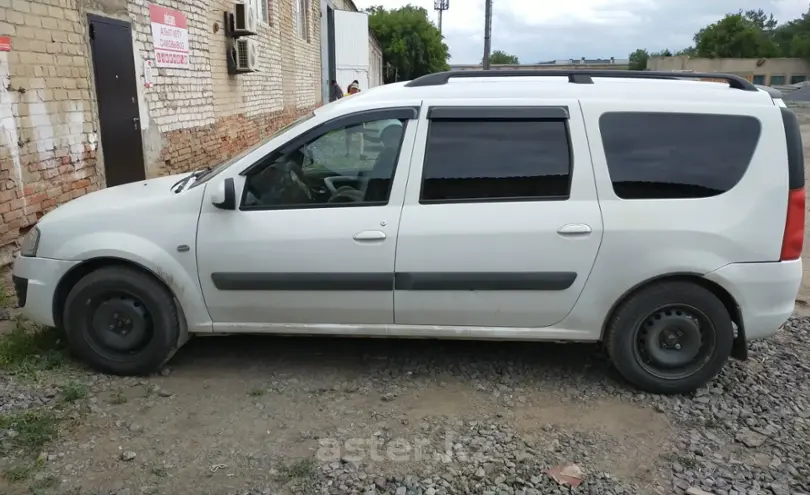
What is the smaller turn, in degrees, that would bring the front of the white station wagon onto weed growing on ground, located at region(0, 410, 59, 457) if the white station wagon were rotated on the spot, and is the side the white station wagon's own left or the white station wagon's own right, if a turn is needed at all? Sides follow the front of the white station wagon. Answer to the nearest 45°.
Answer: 0° — it already faces it

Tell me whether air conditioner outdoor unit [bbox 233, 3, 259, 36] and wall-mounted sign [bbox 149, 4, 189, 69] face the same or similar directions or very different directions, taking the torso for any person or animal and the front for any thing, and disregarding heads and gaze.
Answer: same or similar directions

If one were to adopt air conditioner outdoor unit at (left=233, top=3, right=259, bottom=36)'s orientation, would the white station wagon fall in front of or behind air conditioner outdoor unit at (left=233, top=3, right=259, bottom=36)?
in front

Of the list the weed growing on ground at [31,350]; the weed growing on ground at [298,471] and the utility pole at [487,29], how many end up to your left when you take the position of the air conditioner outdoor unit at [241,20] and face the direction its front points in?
1

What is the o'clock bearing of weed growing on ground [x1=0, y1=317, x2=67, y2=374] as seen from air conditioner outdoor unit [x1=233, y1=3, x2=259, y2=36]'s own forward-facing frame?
The weed growing on ground is roughly at 2 o'clock from the air conditioner outdoor unit.

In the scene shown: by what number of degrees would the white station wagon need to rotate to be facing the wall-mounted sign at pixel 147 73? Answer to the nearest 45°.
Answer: approximately 45° to its right

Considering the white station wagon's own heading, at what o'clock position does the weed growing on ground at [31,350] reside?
The weed growing on ground is roughly at 12 o'clock from the white station wagon.

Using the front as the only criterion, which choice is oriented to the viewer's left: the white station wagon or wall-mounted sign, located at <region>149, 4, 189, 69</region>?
the white station wagon

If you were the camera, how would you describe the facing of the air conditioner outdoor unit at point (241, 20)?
facing the viewer and to the right of the viewer

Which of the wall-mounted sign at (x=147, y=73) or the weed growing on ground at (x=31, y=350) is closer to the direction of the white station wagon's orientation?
the weed growing on ground

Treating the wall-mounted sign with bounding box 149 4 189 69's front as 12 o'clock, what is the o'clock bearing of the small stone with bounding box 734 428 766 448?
The small stone is roughly at 1 o'clock from the wall-mounted sign.

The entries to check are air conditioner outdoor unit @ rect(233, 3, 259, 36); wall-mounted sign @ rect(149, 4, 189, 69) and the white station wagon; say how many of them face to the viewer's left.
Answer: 1

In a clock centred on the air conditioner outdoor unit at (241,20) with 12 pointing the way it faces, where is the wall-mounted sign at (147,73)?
The wall-mounted sign is roughly at 2 o'clock from the air conditioner outdoor unit.

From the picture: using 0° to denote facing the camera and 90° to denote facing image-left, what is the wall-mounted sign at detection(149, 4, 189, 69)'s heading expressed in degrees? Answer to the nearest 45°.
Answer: approximately 315°

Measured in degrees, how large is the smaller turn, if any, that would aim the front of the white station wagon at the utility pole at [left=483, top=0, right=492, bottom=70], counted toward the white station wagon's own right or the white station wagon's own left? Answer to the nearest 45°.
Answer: approximately 90° to the white station wagon's own right

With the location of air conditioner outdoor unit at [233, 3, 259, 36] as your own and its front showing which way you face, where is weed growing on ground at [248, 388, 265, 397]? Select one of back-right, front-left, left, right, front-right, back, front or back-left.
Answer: front-right

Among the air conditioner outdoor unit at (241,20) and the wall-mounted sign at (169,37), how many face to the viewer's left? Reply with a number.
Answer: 0

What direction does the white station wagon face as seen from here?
to the viewer's left

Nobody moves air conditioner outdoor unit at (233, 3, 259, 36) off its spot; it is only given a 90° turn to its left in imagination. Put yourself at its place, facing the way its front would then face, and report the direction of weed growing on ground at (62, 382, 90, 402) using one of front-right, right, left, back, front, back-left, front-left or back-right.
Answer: back-right
